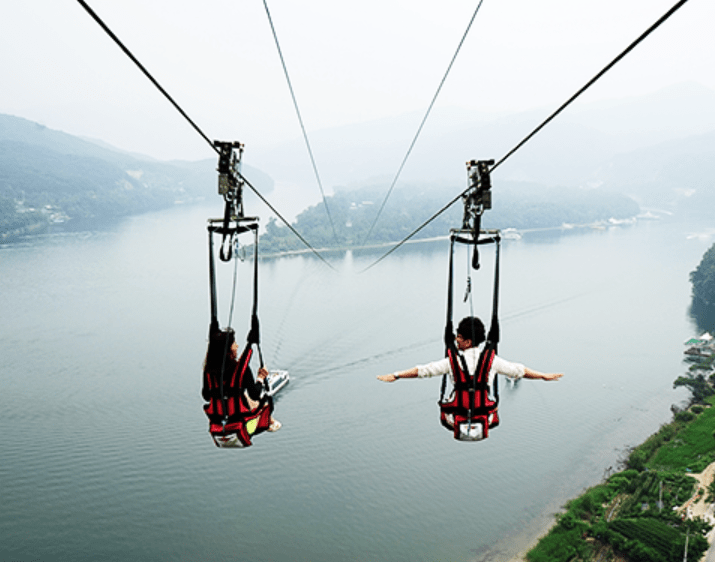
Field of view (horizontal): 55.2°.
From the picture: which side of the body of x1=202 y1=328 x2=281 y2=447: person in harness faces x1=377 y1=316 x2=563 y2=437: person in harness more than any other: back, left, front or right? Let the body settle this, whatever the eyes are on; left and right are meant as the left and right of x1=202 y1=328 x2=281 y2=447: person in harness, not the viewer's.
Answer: right

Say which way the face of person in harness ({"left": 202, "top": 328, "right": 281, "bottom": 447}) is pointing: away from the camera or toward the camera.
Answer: away from the camera

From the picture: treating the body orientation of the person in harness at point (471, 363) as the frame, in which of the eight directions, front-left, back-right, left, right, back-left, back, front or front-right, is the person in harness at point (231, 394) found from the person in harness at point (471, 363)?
left

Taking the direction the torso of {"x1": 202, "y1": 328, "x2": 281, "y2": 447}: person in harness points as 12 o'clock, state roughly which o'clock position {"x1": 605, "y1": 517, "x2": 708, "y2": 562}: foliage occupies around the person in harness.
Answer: The foliage is roughly at 12 o'clock from the person in harness.

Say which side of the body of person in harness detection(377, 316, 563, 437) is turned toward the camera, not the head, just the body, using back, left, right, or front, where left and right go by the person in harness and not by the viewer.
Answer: back

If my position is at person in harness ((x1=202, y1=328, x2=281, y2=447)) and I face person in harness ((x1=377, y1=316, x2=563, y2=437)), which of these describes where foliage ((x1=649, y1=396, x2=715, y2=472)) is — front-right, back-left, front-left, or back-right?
front-left

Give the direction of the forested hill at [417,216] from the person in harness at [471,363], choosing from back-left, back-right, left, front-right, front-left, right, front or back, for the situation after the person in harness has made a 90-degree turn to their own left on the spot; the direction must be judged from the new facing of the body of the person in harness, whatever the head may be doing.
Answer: right

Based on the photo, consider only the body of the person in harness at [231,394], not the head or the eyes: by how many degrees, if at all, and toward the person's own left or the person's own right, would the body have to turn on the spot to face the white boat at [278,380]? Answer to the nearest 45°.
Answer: approximately 45° to the person's own left

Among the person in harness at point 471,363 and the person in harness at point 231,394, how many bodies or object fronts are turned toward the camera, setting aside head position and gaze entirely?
0

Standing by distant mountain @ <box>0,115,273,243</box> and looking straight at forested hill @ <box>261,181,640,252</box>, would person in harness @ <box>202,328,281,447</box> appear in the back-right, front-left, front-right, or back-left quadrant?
front-right

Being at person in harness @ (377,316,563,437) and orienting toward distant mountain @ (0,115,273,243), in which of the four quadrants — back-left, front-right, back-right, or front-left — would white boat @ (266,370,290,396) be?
front-right

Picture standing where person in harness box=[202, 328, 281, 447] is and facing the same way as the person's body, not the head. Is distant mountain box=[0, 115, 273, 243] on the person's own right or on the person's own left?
on the person's own left

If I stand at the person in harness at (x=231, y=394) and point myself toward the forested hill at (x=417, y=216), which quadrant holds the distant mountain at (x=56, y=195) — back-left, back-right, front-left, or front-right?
front-left

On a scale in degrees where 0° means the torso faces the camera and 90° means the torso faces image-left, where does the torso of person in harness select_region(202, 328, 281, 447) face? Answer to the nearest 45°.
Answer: approximately 225°

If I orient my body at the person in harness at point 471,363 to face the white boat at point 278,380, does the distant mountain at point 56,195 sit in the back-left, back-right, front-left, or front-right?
front-left
